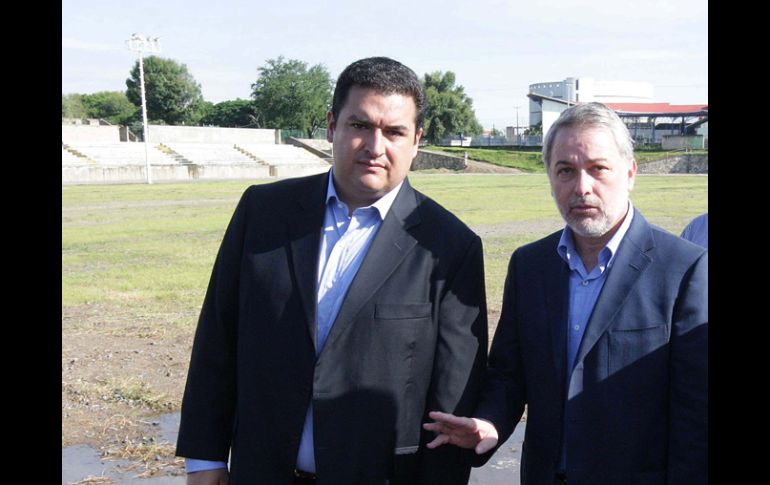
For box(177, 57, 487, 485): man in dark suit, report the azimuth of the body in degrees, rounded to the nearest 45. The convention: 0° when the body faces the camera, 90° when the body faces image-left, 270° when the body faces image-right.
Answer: approximately 0°
